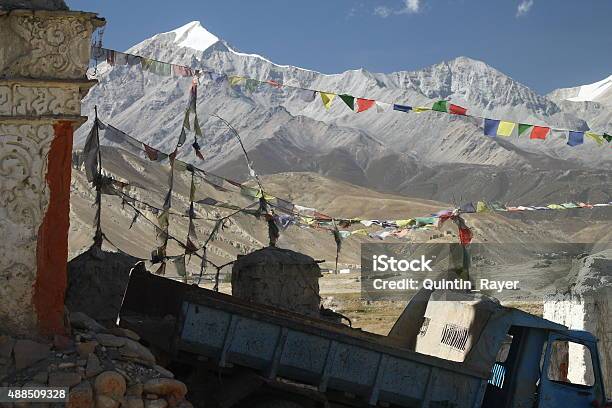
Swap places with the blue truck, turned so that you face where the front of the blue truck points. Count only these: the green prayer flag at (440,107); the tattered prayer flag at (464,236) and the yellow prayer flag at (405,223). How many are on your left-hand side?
3

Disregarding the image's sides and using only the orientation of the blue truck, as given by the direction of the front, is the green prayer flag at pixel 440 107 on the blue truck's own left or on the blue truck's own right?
on the blue truck's own left

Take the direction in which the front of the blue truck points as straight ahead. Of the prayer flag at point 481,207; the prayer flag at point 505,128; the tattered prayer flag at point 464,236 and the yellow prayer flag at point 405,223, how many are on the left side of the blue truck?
4

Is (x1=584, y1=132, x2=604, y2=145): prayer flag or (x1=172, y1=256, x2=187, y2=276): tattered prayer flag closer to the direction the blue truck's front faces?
the prayer flag

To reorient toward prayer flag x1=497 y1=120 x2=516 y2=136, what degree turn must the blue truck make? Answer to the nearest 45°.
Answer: approximately 90° to its left

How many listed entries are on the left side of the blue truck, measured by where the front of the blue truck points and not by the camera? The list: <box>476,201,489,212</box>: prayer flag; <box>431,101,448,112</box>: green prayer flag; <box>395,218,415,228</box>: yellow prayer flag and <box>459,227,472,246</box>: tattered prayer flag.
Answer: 4

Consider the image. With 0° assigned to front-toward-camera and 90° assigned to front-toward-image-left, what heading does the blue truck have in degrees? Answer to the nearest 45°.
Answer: approximately 270°

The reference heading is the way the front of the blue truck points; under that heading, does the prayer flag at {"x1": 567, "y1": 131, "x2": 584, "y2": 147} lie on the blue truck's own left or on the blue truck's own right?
on the blue truck's own left

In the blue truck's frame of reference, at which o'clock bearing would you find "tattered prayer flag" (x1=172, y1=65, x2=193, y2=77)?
The tattered prayer flag is roughly at 8 o'clock from the blue truck.

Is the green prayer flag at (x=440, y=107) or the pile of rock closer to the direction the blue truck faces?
the green prayer flag

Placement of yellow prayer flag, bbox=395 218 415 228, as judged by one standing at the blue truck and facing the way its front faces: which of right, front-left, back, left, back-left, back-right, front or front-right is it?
left

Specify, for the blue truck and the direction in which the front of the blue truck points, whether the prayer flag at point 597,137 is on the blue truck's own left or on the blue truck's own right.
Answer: on the blue truck's own left

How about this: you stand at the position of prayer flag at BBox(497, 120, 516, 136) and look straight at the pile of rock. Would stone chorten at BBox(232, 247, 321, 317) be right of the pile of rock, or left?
right

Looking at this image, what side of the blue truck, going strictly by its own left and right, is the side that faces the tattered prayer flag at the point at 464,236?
left

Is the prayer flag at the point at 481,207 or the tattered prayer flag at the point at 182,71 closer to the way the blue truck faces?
the prayer flag

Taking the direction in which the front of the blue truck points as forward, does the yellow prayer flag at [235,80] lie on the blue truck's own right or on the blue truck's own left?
on the blue truck's own left

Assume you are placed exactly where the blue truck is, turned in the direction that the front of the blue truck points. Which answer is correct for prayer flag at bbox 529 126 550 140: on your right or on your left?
on your left

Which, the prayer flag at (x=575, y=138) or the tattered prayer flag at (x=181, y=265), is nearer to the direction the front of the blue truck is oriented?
the prayer flag
